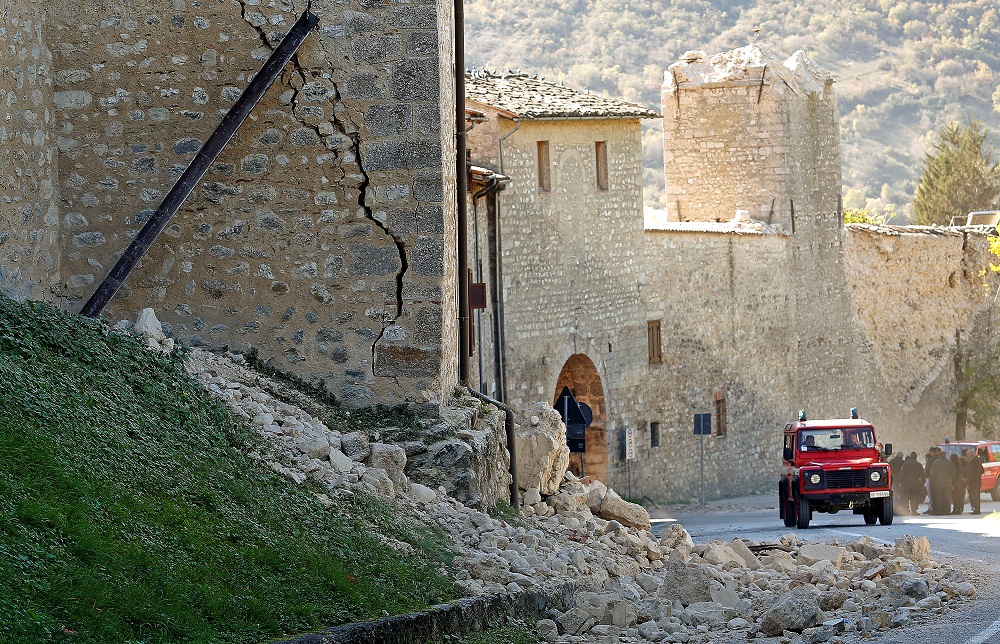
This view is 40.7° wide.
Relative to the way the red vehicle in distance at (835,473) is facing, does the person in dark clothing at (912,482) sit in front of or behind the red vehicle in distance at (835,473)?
behind

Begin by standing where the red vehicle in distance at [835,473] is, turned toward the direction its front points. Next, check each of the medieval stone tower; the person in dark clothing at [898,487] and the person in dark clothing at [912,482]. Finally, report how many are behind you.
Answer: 3

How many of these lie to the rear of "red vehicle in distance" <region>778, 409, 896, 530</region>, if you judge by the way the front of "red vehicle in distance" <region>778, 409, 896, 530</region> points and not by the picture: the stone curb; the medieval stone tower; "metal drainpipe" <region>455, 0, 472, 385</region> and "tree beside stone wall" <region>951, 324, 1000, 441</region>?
2

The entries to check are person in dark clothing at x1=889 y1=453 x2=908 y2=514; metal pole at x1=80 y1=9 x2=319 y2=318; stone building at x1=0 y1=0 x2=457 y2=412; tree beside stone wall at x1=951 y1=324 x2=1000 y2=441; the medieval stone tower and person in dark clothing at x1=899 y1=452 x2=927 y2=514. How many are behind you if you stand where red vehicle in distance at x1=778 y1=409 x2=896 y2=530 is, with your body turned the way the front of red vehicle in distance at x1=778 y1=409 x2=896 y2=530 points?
4

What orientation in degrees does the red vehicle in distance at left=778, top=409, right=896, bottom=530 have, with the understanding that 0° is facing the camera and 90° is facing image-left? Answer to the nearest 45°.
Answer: approximately 0°

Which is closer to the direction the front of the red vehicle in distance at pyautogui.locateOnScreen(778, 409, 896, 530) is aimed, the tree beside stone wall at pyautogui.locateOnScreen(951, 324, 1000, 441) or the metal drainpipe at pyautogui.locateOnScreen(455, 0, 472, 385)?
the metal drainpipe

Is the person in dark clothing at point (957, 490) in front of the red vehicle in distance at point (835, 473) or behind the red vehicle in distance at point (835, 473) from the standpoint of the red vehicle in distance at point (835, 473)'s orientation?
behind

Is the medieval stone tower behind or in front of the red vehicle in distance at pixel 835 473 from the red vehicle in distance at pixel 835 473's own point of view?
behind

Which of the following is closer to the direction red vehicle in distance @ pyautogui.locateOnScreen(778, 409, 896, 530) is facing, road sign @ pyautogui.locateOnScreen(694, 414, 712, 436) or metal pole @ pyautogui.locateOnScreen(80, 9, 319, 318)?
the metal pole

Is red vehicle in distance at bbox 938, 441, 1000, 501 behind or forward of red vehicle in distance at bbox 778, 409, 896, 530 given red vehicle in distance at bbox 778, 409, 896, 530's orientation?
behind

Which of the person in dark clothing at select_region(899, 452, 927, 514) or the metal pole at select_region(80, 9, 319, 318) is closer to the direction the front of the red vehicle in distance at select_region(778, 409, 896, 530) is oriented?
the metal pole
